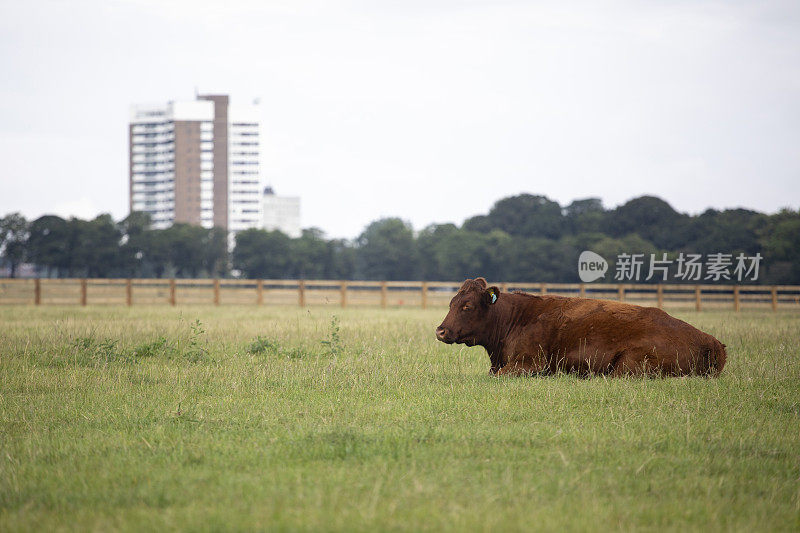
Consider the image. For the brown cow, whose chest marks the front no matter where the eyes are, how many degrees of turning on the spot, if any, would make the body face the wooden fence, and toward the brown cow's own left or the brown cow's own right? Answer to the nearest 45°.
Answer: approximately 45° to the brown cow's own right

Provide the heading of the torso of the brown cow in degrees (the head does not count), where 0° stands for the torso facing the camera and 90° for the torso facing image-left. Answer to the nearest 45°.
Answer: approximately 90°
